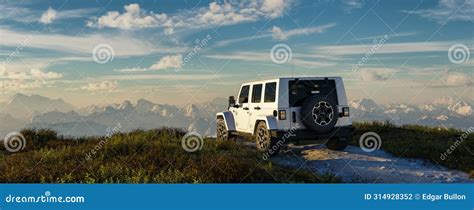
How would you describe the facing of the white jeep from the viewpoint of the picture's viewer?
facing away from the viewer and to the left of the viewer
